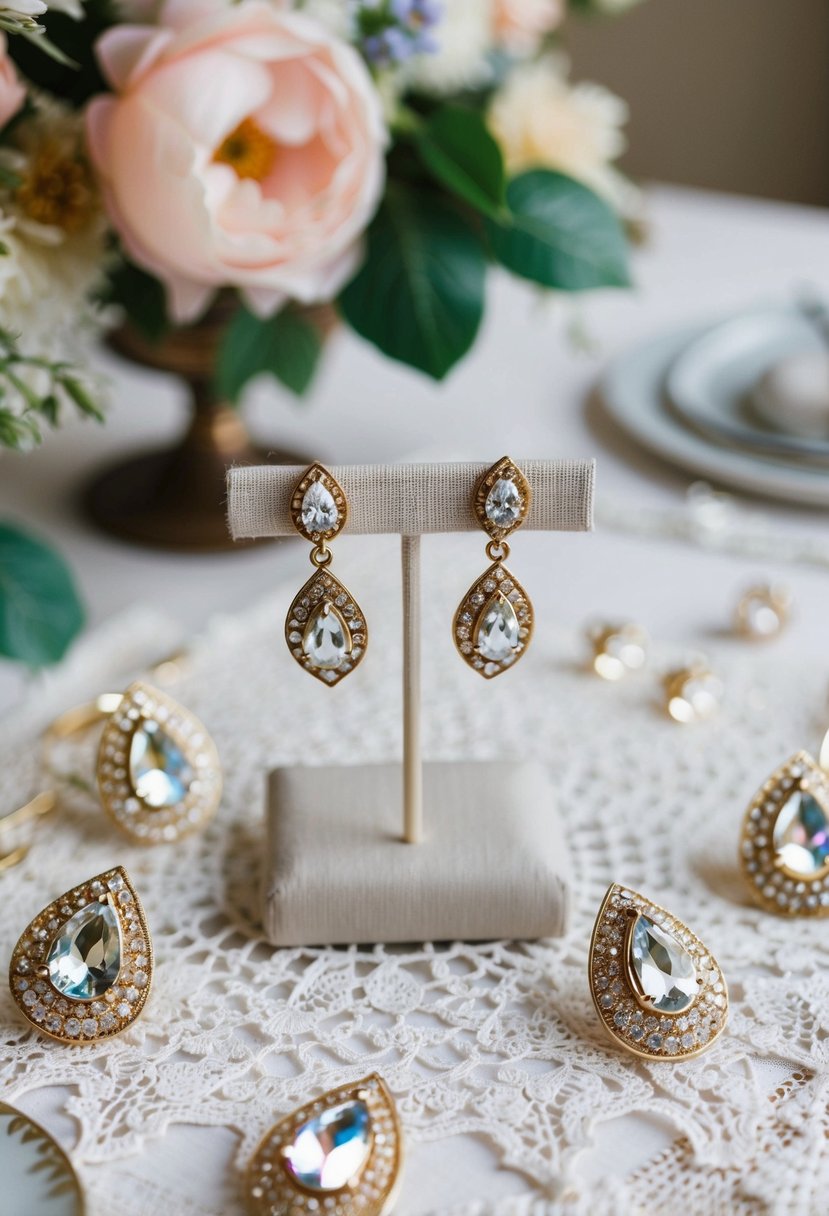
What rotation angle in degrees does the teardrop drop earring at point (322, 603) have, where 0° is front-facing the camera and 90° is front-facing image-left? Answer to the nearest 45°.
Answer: approximately 0°
